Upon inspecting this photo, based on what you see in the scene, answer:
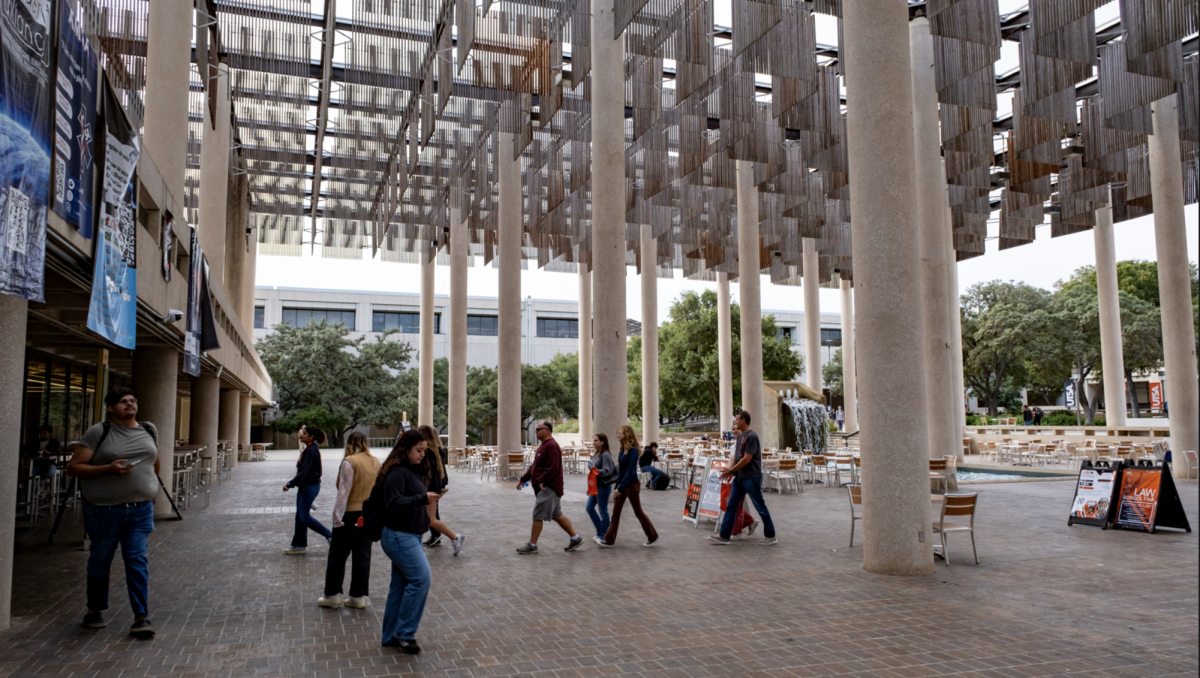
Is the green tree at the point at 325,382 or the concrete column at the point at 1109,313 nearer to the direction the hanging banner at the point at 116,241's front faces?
the concrete column

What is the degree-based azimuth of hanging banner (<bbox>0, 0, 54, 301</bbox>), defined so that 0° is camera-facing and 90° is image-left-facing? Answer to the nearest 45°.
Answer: approximately 315°

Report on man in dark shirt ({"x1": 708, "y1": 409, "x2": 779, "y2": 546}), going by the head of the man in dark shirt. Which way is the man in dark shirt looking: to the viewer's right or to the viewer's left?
to the viewer's left

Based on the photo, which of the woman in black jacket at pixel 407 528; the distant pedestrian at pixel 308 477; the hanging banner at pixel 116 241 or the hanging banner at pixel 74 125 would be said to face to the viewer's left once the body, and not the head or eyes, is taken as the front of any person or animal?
the distant pedestrian

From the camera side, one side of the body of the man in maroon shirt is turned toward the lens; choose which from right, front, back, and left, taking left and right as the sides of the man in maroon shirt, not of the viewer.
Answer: left
